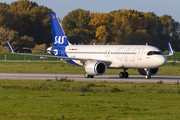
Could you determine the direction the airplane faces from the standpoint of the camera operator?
facing the viewer and to the right of the viewer
